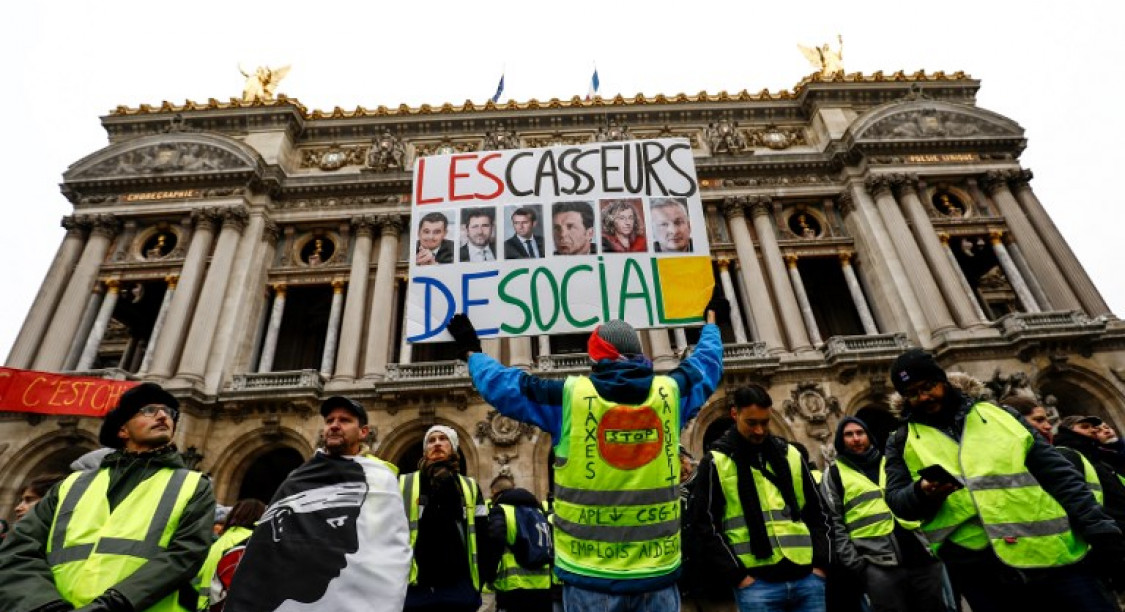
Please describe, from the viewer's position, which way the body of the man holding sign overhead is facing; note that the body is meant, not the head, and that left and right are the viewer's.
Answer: facing away from the viewer

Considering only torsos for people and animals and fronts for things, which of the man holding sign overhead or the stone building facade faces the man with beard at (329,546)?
the stone building facade

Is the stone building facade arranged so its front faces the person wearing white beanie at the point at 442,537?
yes

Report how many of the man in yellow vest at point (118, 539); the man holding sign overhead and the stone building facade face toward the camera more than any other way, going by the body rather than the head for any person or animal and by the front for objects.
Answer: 2

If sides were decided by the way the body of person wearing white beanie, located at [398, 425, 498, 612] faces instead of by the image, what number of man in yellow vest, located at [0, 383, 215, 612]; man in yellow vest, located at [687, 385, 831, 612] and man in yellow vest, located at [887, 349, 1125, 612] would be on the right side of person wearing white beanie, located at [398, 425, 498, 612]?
1

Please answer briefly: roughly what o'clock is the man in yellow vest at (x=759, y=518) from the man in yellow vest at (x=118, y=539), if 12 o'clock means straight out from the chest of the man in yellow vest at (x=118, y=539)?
the man in yellow vest at (x=759, y=518) is roughly at 10 o'clock from the man in yellow vest at (x=118, y=539).

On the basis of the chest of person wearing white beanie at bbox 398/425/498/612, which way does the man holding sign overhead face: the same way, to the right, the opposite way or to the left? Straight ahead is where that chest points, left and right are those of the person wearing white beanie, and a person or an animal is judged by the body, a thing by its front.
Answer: the opposite way

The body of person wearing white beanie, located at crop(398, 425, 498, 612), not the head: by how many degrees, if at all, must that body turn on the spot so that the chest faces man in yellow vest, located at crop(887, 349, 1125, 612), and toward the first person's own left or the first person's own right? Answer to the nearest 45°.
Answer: approximately 90° to the first person's own left

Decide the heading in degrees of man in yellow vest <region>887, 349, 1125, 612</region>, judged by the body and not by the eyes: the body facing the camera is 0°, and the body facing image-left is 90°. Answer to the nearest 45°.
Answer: approximately 45°

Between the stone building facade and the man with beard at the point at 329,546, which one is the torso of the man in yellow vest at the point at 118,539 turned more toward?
the man with beard

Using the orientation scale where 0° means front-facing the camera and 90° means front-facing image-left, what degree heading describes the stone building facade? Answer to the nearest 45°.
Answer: approximately 0°
